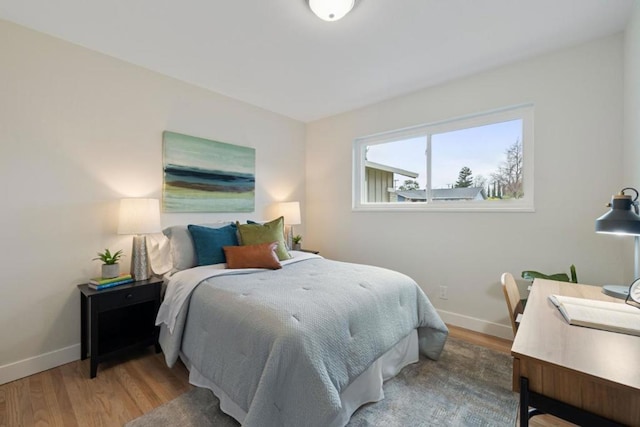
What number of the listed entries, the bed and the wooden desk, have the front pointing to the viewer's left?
1

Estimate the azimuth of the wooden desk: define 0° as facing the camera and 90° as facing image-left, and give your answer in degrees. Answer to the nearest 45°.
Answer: approximately 90°

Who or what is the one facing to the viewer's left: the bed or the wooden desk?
the wooden desk

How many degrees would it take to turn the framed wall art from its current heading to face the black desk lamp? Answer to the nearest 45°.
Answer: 0° — it already faces it

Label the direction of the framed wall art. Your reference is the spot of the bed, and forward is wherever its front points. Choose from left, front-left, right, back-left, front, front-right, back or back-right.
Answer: back

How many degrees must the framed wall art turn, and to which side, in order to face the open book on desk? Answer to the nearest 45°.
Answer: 0° — it already faces it

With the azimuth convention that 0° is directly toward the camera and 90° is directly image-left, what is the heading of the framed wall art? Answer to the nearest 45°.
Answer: approximately 315°

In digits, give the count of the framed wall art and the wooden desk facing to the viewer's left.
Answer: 1

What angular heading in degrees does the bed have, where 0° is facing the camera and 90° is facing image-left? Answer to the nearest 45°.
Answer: approximately 315°
